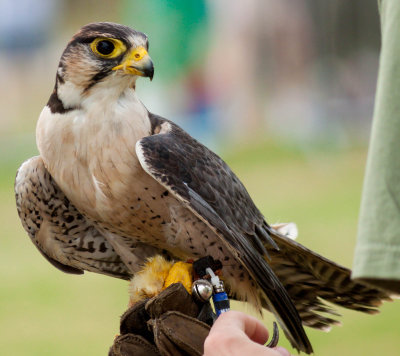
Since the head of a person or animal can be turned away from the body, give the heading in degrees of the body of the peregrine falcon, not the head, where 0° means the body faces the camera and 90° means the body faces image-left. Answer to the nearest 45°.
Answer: approximately 45°
